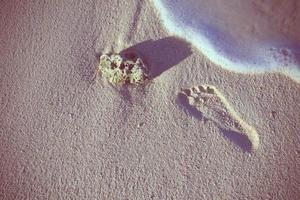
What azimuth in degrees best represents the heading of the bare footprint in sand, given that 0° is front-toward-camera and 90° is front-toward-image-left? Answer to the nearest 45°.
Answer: approximately 135°

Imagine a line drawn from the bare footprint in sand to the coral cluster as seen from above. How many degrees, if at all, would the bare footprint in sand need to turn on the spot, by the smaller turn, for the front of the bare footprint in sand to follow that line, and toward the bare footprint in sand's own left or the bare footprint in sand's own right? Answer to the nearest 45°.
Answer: approximately 45° to the bare footprint in sand's own left
